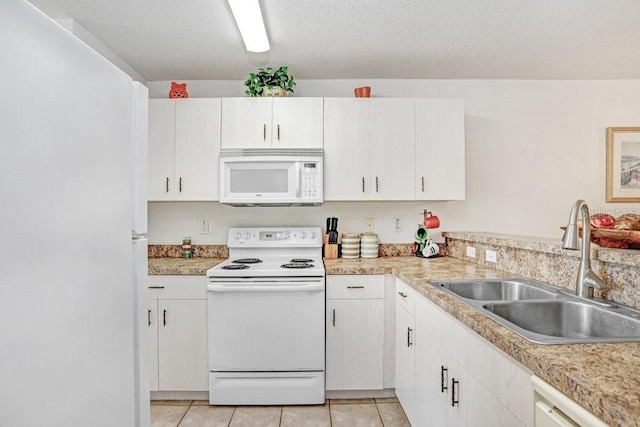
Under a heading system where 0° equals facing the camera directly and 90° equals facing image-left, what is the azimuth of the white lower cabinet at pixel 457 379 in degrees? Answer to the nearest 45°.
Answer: approximately 45°

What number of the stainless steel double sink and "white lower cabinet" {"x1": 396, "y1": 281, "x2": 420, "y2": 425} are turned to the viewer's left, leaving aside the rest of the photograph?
2

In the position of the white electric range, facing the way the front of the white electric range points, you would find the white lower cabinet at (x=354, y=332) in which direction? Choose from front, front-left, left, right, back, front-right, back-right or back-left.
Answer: left

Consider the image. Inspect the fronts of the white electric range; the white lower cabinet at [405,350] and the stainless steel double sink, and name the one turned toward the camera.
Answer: the white electric range

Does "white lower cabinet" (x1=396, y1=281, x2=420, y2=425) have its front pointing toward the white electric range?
yes

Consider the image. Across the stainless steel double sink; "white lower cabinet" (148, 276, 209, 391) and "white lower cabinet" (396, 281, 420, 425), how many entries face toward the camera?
1

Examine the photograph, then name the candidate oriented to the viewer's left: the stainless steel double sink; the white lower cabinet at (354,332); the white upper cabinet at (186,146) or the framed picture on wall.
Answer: the stainless steel double sink

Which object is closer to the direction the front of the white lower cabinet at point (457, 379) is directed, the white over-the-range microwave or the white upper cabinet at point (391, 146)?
the white over-the-range microwave

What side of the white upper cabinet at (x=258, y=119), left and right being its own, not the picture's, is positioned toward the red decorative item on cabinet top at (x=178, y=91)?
right

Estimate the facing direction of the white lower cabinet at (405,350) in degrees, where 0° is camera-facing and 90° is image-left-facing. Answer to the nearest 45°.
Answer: approximately 90°

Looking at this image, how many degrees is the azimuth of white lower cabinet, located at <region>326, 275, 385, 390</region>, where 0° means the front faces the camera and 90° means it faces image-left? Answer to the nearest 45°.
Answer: approximately 0°

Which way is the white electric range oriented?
toward the camera

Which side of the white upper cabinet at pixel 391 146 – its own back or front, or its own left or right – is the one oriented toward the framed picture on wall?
left

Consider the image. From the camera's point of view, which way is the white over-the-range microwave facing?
toward the camera

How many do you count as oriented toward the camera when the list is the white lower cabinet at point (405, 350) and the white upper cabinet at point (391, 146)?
1
